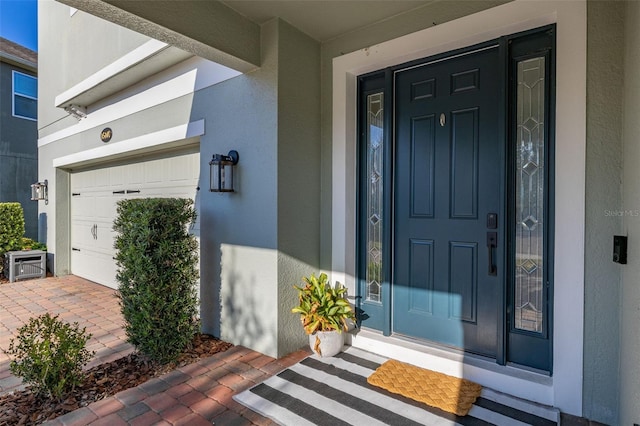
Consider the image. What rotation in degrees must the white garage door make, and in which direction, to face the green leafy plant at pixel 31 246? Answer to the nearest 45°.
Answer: approximately 90° to its right

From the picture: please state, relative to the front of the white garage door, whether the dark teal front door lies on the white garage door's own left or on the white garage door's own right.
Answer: on the white garage door's own left

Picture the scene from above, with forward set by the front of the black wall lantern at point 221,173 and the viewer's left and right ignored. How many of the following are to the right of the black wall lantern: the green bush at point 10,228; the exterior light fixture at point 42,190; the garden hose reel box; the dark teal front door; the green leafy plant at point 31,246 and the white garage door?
5

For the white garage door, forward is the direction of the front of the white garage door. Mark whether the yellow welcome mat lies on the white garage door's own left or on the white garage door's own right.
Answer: on the white garage door's own left

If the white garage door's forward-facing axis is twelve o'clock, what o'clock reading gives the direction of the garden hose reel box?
The garden hose reel box is roughly at 3 o'clock from the white garage door.

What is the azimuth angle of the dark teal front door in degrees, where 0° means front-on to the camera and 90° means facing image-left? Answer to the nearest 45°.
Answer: approximately 45°
